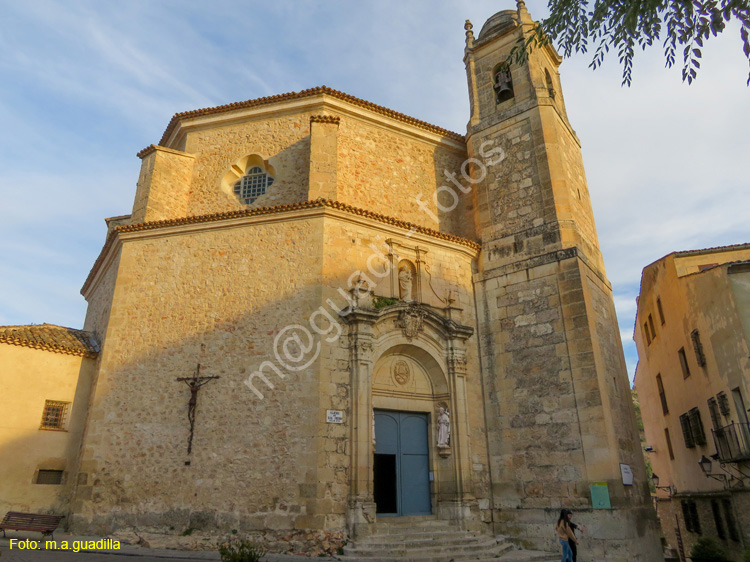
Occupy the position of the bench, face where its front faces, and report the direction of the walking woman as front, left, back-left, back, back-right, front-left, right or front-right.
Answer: front-left

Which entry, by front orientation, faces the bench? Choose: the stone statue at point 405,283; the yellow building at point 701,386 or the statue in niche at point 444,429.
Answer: the yellow building

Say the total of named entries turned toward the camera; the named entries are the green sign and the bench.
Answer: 2

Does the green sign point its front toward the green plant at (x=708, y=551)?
no

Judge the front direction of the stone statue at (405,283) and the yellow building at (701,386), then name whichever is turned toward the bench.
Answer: the yellow building

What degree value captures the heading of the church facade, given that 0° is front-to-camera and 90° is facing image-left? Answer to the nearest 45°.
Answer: approximately 315°

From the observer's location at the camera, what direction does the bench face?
facing the viewer

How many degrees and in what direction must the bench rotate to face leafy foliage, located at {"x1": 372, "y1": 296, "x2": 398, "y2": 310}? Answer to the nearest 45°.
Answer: approximately 45° to its left

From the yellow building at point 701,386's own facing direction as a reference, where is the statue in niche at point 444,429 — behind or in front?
in front

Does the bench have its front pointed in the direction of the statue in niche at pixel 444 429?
no

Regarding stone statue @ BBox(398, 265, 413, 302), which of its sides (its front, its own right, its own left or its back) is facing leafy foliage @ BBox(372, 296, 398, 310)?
right

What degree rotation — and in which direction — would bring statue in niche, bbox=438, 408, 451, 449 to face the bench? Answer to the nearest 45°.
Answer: approximately 135° to its right
